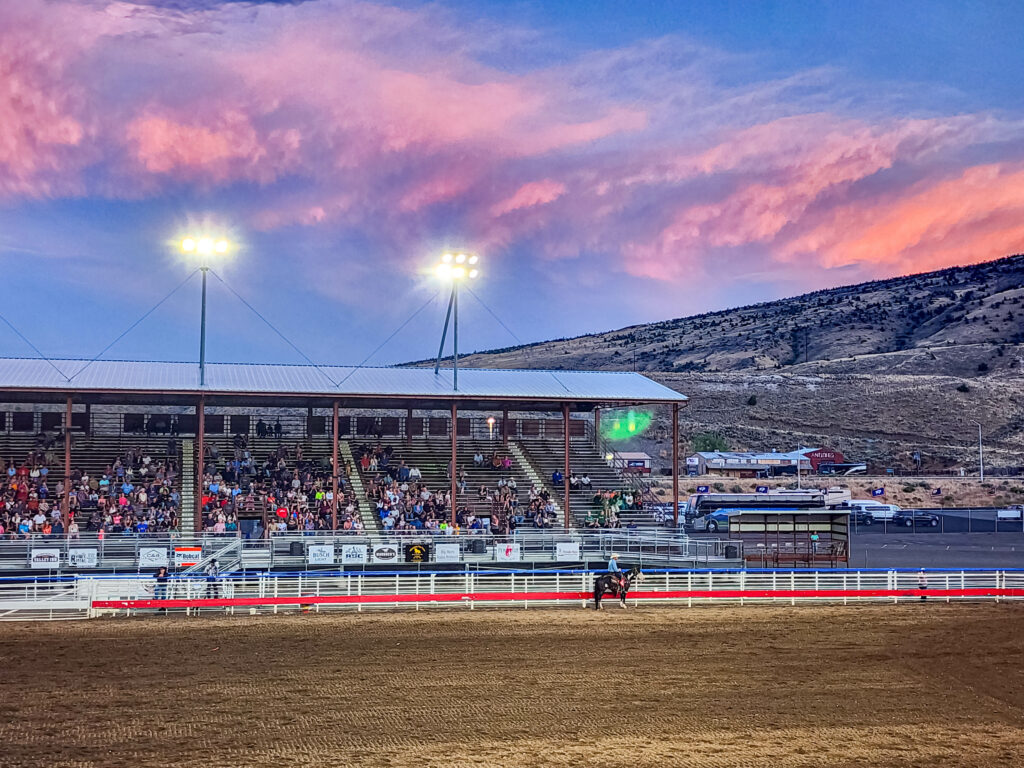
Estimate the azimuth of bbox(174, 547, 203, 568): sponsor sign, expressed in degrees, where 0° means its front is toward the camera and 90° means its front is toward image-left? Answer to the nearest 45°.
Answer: approximately 0°

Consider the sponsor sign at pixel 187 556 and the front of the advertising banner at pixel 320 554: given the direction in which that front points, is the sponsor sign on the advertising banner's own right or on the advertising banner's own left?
on the advertising banner's own right

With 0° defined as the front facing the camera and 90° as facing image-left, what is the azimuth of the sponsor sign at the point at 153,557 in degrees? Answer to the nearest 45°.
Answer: approximately 0°
